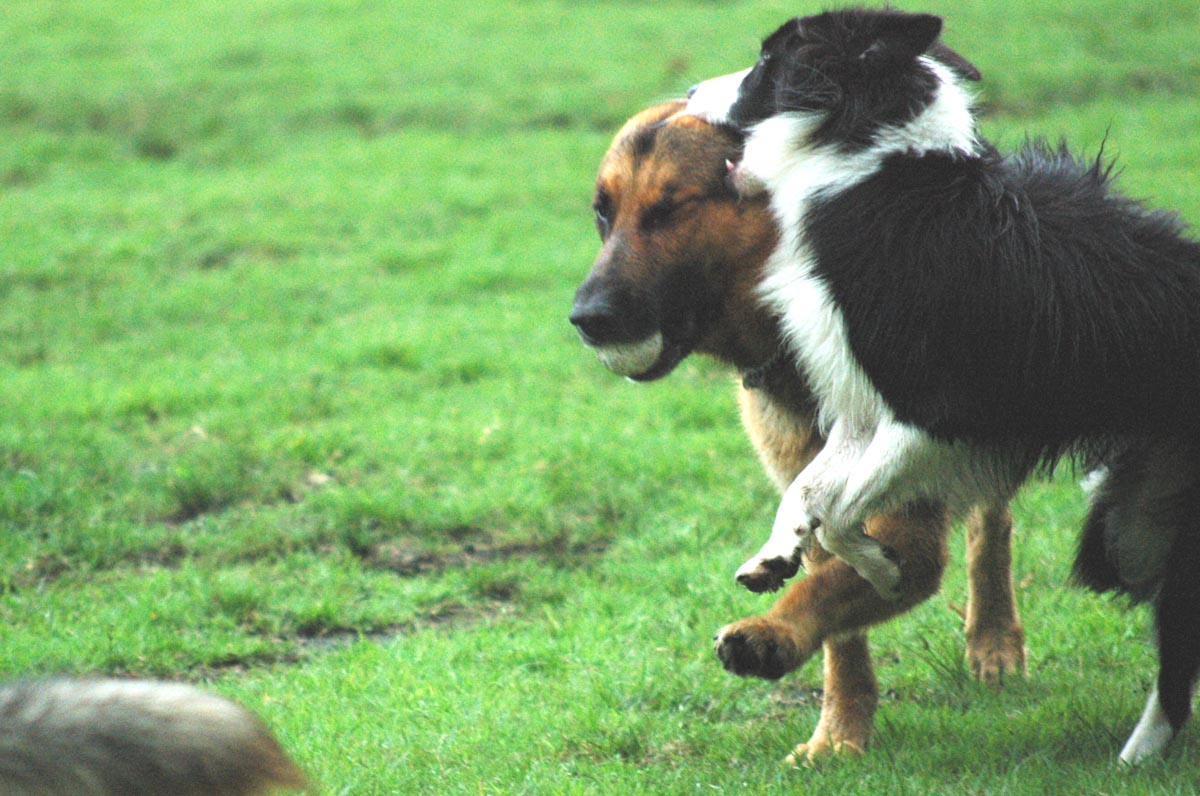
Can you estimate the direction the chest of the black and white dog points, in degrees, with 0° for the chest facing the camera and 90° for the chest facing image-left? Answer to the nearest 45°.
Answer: approximately 90°
